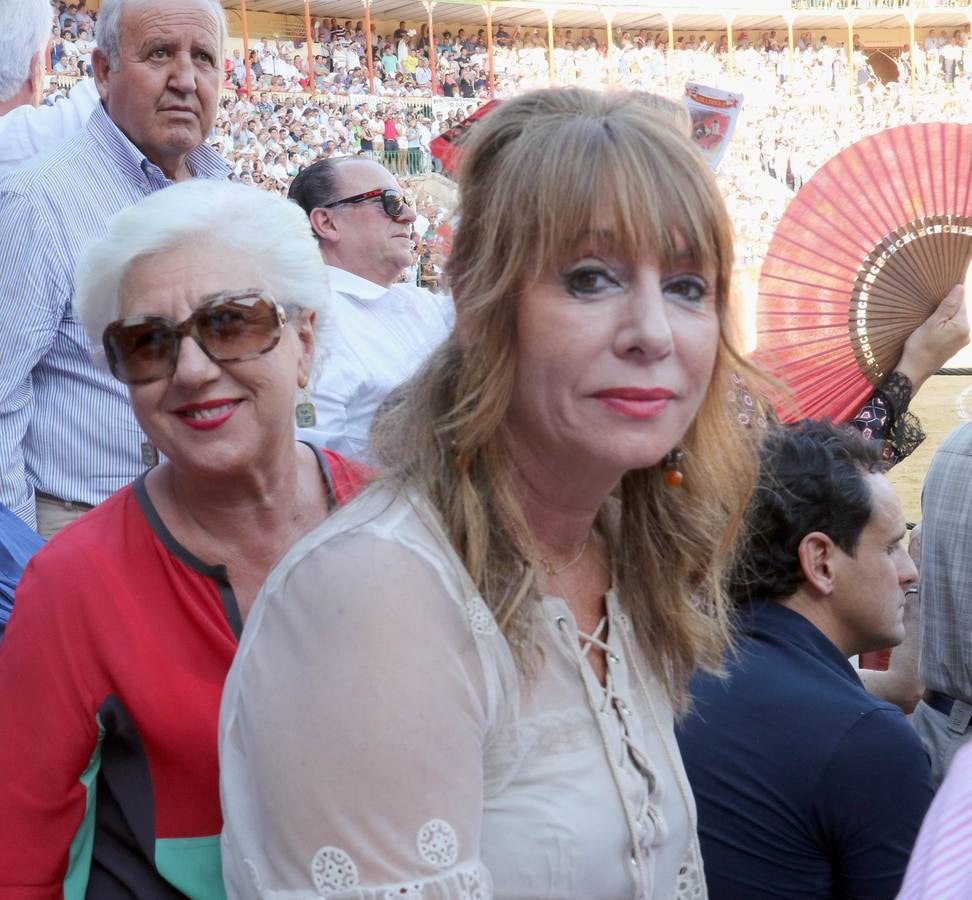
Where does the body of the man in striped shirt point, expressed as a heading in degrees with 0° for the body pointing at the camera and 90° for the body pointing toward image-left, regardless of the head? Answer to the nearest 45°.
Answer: approximately 315°

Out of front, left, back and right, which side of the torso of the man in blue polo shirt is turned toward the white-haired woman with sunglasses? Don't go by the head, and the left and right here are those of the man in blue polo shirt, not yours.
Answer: back

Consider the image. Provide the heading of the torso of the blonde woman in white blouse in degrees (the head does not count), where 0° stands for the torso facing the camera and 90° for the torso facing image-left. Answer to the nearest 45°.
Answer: approximately 315°

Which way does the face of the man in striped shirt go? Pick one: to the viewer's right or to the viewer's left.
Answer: to the viewer's right

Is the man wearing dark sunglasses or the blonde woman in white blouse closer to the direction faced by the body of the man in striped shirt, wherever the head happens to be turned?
the blonde woman in white blouse

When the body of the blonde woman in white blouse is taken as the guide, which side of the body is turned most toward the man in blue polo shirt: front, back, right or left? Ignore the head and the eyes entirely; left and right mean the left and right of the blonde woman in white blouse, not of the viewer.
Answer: left

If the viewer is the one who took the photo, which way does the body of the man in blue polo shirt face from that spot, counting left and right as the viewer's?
facing away from the viewer and to the right of the viewer

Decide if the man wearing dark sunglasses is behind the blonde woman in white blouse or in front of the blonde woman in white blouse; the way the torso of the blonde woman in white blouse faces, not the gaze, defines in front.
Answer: behind

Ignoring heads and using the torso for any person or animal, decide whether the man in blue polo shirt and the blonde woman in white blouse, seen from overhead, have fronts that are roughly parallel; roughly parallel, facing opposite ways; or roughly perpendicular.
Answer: roughly perpendicular
